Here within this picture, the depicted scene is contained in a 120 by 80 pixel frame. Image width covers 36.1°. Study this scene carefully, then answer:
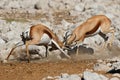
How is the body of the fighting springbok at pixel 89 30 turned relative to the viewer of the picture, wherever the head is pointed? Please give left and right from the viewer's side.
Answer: facing to the left of the viewer

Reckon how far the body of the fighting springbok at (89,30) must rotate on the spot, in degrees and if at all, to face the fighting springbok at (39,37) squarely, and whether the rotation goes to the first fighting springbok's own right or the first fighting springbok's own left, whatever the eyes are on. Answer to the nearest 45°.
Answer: approximately 45° to the first fighting springbok's own left
